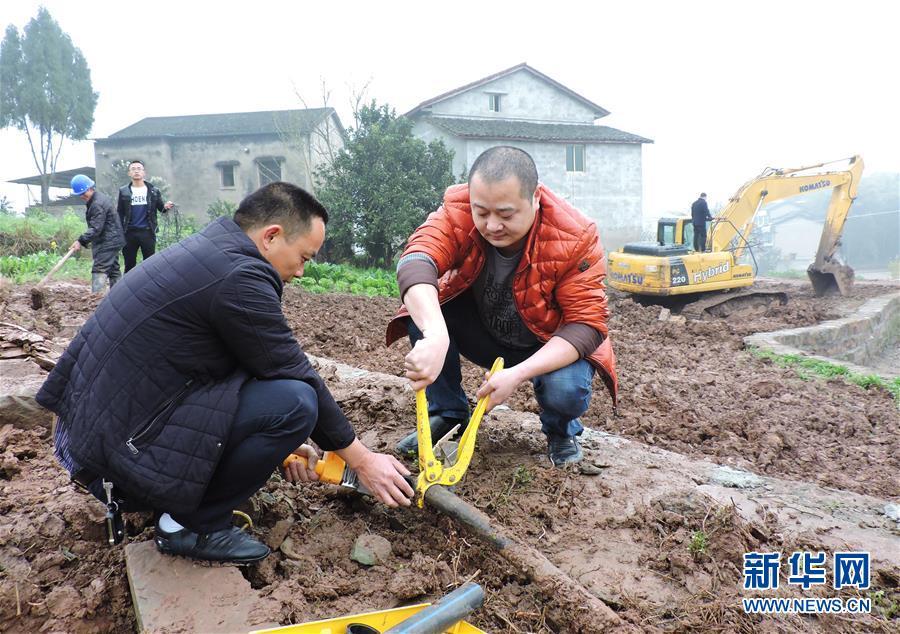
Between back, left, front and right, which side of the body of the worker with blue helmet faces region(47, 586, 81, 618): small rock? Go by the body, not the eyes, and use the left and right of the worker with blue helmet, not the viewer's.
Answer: left

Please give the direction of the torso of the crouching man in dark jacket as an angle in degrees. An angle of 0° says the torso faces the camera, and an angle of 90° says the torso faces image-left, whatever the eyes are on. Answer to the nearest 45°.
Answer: approximately 270°

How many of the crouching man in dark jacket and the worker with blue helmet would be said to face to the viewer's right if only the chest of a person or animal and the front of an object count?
1

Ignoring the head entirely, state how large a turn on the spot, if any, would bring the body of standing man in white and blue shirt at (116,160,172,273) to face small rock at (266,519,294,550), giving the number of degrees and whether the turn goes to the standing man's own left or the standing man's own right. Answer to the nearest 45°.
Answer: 0° — they already face it

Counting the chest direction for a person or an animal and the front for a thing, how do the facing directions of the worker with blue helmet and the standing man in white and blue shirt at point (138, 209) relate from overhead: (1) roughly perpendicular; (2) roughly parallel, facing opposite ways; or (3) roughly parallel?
roughly perpendicular

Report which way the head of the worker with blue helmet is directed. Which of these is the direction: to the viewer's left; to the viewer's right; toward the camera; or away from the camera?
to the viewer's left

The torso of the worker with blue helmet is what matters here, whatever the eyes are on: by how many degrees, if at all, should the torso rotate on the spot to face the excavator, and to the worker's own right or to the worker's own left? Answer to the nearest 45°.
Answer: approximately 180°

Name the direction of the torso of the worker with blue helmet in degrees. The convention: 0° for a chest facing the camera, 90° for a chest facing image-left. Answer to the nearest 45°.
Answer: approximately 90°

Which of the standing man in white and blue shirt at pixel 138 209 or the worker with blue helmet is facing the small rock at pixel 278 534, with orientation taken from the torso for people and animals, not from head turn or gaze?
the standing man in white and blue shirt

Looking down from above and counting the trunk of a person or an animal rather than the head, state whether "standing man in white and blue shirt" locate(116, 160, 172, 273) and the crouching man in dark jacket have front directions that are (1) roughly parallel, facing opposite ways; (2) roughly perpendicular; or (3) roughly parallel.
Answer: roughly perpendicular

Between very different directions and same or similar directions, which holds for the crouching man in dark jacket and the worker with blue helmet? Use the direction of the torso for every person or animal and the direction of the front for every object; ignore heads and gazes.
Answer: very different directions

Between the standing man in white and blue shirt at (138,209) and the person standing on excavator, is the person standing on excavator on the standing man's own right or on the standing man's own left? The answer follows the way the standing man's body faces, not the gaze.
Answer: on the standing man's own left
